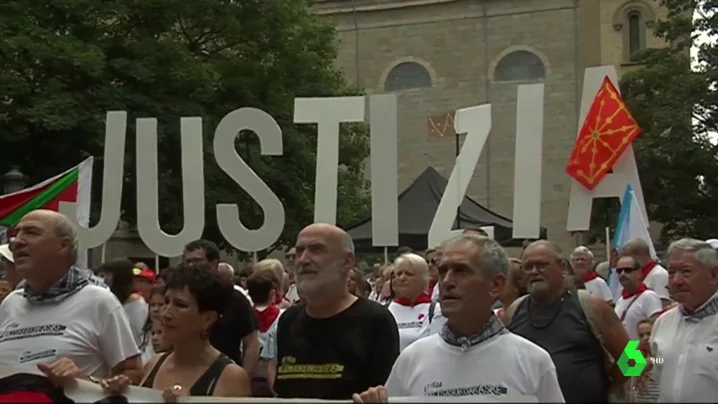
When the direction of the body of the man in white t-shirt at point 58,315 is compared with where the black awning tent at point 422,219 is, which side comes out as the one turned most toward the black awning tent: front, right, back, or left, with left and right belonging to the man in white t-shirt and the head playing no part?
back

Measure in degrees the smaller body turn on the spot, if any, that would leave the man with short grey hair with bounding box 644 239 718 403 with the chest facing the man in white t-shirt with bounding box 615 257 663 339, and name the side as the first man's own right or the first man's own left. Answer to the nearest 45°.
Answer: approximately 135° to the first man's own right

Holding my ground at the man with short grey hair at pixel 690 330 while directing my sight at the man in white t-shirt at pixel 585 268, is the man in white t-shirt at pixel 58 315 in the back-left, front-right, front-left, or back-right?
back-left

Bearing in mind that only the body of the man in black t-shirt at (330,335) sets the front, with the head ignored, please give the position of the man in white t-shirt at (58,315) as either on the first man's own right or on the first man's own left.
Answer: on the first man's own right

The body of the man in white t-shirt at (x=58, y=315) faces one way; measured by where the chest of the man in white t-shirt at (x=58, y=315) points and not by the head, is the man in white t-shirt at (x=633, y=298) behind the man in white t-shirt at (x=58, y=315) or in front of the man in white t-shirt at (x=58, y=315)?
behind

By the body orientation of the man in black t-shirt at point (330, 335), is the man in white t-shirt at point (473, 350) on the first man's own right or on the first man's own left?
on the first man's own left

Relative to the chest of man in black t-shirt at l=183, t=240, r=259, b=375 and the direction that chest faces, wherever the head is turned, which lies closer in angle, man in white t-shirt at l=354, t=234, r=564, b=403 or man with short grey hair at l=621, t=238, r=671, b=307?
the man in white t-shirt

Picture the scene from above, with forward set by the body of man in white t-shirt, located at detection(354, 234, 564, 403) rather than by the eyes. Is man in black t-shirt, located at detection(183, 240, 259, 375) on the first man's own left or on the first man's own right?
on the first man's own right
